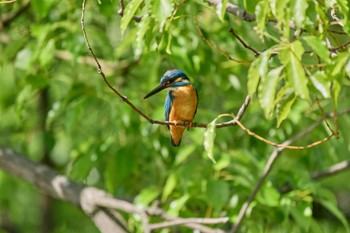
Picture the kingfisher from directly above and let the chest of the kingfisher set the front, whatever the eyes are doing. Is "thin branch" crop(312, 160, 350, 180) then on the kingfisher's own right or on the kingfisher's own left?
on the kingfisher's own left

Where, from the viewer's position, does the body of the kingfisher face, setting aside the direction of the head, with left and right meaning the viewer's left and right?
facing the viewer
